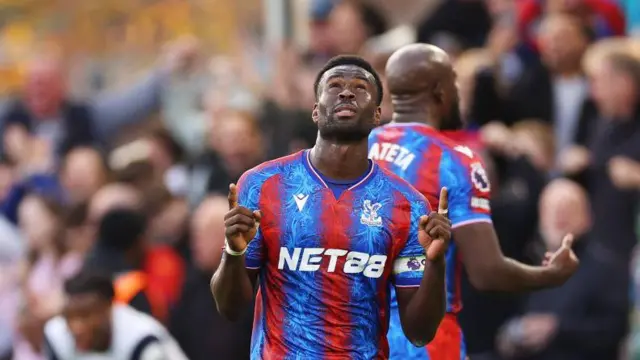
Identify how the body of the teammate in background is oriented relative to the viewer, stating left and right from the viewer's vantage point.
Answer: facing away from the viewer and to the right of the viewer

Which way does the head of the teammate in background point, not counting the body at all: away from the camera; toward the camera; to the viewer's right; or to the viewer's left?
away from the camera

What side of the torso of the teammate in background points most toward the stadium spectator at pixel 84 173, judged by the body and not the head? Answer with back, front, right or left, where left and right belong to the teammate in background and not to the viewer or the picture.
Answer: left

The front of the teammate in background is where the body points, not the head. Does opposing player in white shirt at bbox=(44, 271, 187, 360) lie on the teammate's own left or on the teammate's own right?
on the teammate's own left

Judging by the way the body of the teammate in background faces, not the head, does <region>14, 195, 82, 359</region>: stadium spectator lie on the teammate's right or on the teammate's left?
on the teammate's left
